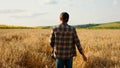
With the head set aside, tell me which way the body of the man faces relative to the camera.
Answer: away from the camera
